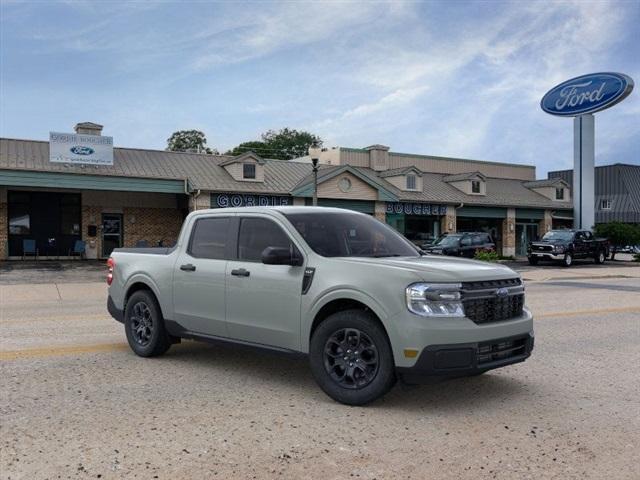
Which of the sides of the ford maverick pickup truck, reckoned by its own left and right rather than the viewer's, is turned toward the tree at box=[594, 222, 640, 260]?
left

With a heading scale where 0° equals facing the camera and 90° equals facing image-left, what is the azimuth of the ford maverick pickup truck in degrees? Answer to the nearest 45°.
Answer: approximately 315°

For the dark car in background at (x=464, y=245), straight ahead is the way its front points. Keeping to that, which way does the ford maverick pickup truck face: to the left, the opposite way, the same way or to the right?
to the left

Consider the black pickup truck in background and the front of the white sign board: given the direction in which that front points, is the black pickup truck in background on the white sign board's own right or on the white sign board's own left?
on the white sign board's own left

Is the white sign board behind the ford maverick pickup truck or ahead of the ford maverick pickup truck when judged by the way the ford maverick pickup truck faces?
behind

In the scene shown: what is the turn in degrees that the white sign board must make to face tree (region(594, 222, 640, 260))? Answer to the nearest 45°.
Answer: approximately 90° to its left

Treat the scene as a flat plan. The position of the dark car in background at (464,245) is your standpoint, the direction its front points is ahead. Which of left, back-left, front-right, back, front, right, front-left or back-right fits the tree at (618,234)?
back

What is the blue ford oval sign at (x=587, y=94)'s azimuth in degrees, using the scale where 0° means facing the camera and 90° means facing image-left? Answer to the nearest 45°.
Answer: approximately 45°

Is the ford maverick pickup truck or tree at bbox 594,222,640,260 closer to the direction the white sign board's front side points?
the ford maverick pickup truck

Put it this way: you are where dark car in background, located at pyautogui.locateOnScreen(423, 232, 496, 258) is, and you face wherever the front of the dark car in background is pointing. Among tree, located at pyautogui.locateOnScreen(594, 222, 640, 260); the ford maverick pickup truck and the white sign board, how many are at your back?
1
